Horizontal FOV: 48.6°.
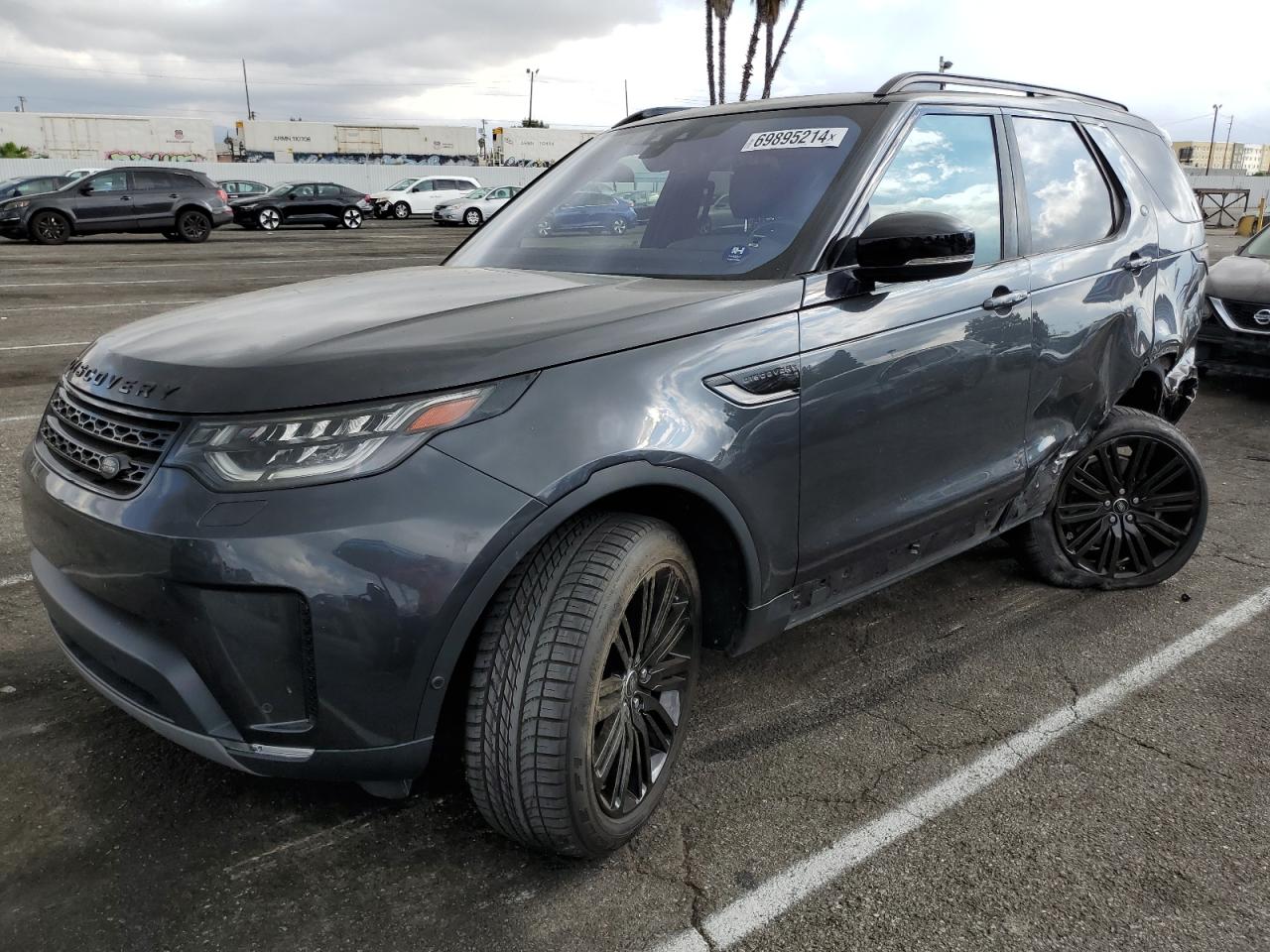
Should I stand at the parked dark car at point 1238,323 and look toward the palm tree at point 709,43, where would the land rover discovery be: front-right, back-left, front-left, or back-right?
back-left

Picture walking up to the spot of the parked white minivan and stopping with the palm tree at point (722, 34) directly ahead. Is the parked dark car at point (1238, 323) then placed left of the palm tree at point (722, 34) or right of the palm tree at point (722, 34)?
right

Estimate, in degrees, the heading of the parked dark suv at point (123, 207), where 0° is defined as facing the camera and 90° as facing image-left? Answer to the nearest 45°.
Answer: approximately 90°
